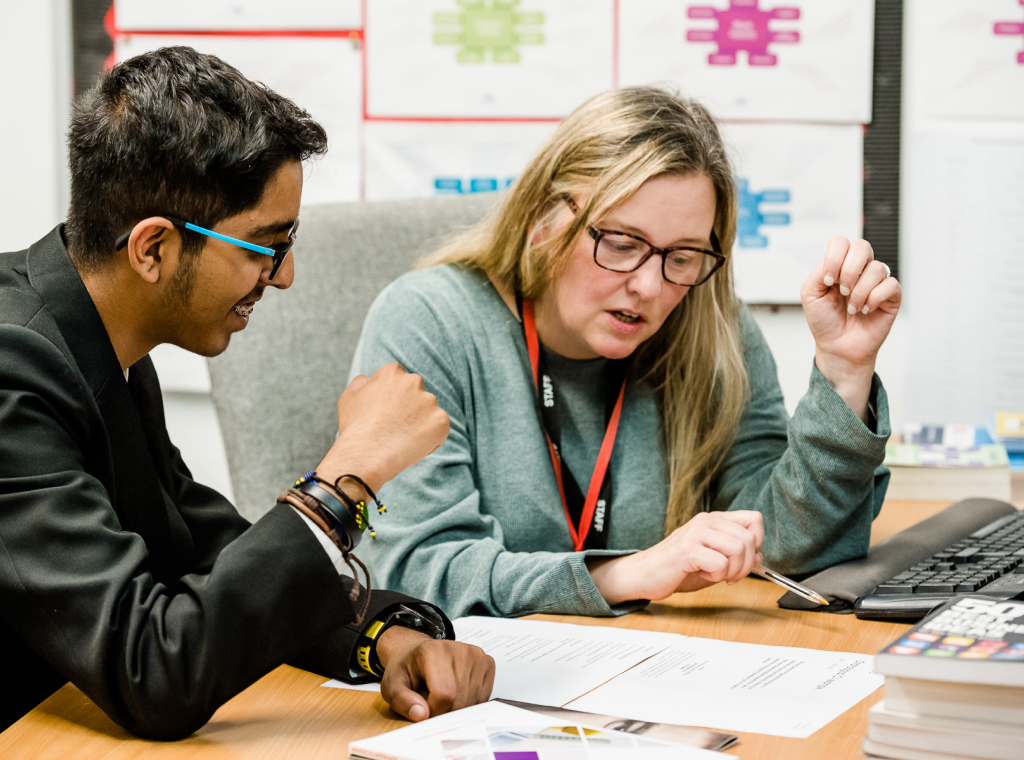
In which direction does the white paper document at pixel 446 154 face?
toward the camera

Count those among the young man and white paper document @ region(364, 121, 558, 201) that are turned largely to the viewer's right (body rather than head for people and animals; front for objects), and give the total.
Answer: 1

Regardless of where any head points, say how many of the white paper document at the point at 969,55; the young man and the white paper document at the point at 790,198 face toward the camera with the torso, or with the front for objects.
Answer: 2

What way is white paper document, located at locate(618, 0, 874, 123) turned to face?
toward the camera

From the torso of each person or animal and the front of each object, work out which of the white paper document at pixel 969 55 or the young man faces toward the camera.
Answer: the white paper document

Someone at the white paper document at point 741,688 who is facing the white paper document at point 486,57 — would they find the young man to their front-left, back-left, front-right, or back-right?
front-left

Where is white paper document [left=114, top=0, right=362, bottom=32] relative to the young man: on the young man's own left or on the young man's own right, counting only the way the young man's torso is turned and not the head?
on the young man's own left

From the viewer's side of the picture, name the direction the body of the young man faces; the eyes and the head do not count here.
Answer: to the viewer's right

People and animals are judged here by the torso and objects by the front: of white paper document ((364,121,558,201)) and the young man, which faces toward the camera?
the white paper document

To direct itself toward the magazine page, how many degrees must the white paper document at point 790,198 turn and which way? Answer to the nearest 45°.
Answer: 0° — it already faces it

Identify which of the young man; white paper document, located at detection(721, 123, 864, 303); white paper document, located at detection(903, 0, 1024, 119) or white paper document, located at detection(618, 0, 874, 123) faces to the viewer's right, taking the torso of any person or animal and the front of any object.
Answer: the young man

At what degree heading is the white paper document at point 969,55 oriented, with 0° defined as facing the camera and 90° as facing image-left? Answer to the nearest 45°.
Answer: approximately 0°
